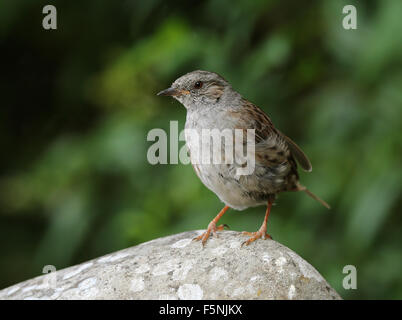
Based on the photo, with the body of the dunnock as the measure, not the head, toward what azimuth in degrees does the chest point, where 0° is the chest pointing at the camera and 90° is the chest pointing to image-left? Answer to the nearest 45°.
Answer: approximately 45°
